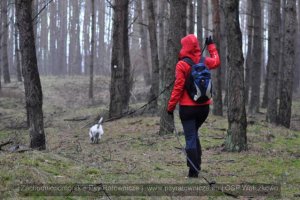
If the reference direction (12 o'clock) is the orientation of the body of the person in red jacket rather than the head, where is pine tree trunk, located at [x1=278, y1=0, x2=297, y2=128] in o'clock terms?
The pine tree trunk is roughly at 2 o'clock from the person in red jacket.

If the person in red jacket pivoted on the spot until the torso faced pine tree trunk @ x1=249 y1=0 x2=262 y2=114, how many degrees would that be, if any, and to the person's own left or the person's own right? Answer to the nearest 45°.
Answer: approximately 45° to the person's own right

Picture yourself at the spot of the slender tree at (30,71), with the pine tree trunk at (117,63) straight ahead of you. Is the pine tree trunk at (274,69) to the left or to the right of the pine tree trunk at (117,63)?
right

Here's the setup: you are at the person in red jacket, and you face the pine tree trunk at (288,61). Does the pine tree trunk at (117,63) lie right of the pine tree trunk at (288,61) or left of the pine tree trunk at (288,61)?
left

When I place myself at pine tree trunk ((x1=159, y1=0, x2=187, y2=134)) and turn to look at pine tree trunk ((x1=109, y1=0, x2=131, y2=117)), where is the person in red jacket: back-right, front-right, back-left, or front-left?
back-left

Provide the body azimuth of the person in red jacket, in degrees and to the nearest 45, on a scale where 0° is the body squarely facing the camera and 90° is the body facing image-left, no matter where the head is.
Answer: approximately 135°

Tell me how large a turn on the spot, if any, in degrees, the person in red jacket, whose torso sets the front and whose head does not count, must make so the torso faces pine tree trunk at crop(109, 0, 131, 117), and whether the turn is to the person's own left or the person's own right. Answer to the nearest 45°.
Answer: approximately 45° to the person's own right

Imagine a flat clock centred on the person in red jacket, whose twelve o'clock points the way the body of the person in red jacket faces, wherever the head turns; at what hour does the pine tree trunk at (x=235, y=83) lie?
The pine tree trunk is roughly at 2 o'clock from the person in red jacket.

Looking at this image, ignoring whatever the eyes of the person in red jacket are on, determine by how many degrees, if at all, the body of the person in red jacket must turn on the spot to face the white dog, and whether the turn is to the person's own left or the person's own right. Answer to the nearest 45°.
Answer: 0° — they already face it

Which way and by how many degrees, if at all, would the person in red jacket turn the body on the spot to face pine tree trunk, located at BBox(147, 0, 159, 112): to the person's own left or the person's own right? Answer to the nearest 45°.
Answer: approximately 45° to the person's own right
